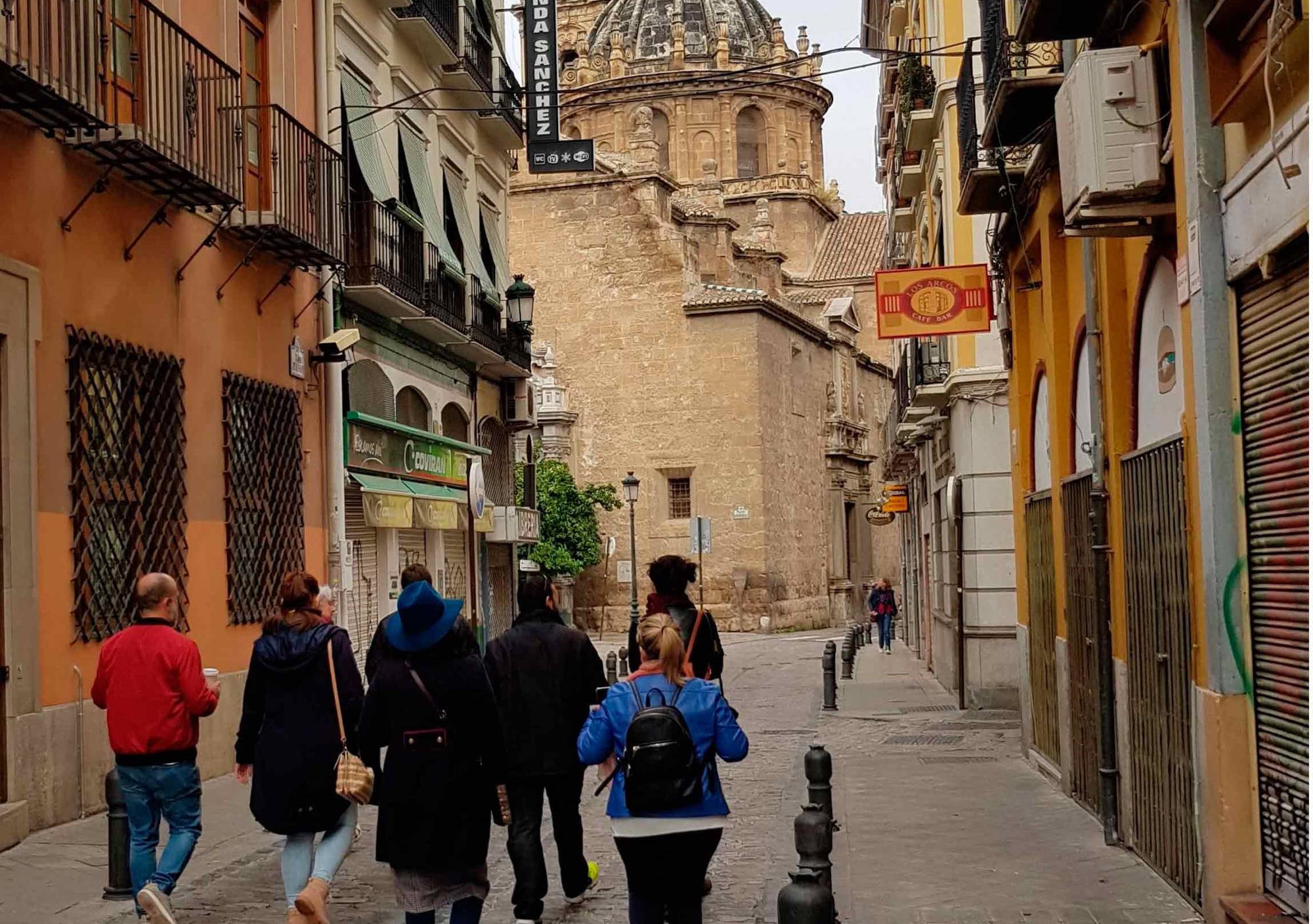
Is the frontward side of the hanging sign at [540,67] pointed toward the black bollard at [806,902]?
yes

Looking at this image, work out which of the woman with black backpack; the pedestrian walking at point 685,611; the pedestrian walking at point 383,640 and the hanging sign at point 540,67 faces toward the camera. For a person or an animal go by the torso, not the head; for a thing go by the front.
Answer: the hanging sign

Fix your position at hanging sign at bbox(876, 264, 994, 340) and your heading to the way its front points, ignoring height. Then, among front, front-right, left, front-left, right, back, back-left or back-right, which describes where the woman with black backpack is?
front

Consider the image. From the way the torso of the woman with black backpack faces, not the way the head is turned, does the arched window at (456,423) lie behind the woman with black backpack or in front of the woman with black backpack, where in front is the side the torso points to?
in front

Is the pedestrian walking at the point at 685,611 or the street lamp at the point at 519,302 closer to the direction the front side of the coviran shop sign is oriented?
the pedestrian walking

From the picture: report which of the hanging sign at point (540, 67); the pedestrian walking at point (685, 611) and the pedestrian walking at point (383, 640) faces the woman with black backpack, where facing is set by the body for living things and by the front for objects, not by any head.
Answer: the hanging sign

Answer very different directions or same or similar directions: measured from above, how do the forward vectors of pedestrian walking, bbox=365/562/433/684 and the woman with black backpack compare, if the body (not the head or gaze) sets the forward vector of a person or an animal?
same or similar directions

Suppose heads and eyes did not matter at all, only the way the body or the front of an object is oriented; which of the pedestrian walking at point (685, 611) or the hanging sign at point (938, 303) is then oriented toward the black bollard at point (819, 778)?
the hanging sign

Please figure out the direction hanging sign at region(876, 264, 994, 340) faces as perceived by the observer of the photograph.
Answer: facing the viewer

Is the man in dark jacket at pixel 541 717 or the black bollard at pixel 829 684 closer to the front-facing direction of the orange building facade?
the man in dark jacket

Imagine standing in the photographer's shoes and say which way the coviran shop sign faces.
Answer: facing the viewer and to the right of the viewer

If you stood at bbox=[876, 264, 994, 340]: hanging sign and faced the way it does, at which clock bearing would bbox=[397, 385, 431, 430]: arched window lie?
The arched window is roughly at 4 o'clock from the hanging sign.

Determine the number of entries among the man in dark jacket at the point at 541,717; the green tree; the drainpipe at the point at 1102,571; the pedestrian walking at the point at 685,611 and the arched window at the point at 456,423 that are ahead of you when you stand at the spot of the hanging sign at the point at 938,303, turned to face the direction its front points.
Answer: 3

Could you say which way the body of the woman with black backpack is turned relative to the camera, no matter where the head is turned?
away from the camera

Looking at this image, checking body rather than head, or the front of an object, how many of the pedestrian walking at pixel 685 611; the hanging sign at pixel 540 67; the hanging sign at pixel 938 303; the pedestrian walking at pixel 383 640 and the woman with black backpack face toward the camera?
2

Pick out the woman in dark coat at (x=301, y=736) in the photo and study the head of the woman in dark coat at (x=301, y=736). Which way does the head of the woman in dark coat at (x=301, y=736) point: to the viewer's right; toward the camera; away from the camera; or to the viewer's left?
away from the camera

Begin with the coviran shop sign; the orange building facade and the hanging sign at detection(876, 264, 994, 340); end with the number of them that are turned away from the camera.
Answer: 0

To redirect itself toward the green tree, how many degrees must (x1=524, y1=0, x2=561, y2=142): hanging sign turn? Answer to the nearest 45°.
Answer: approximately 180°

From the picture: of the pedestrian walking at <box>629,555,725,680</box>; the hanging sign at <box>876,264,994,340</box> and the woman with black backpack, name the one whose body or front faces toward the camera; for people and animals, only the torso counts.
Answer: the hanging sign

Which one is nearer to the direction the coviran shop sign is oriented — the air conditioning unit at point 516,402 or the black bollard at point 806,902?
the black bollard

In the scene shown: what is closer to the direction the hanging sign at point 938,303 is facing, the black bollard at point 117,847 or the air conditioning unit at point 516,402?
the black bollard

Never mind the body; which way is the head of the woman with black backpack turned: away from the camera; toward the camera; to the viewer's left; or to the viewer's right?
away from the camera

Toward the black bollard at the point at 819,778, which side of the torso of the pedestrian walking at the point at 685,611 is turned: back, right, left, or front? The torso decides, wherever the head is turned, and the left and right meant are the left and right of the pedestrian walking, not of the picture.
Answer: back
